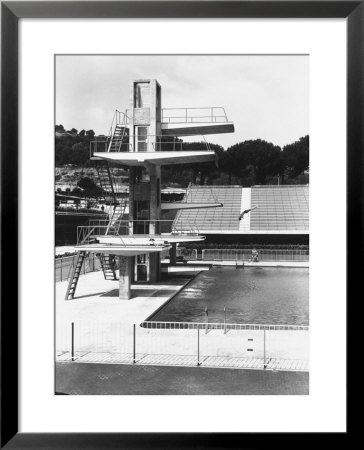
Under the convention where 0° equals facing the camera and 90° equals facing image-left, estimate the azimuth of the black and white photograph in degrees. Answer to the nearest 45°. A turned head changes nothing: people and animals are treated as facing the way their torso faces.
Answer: approximately 0°
